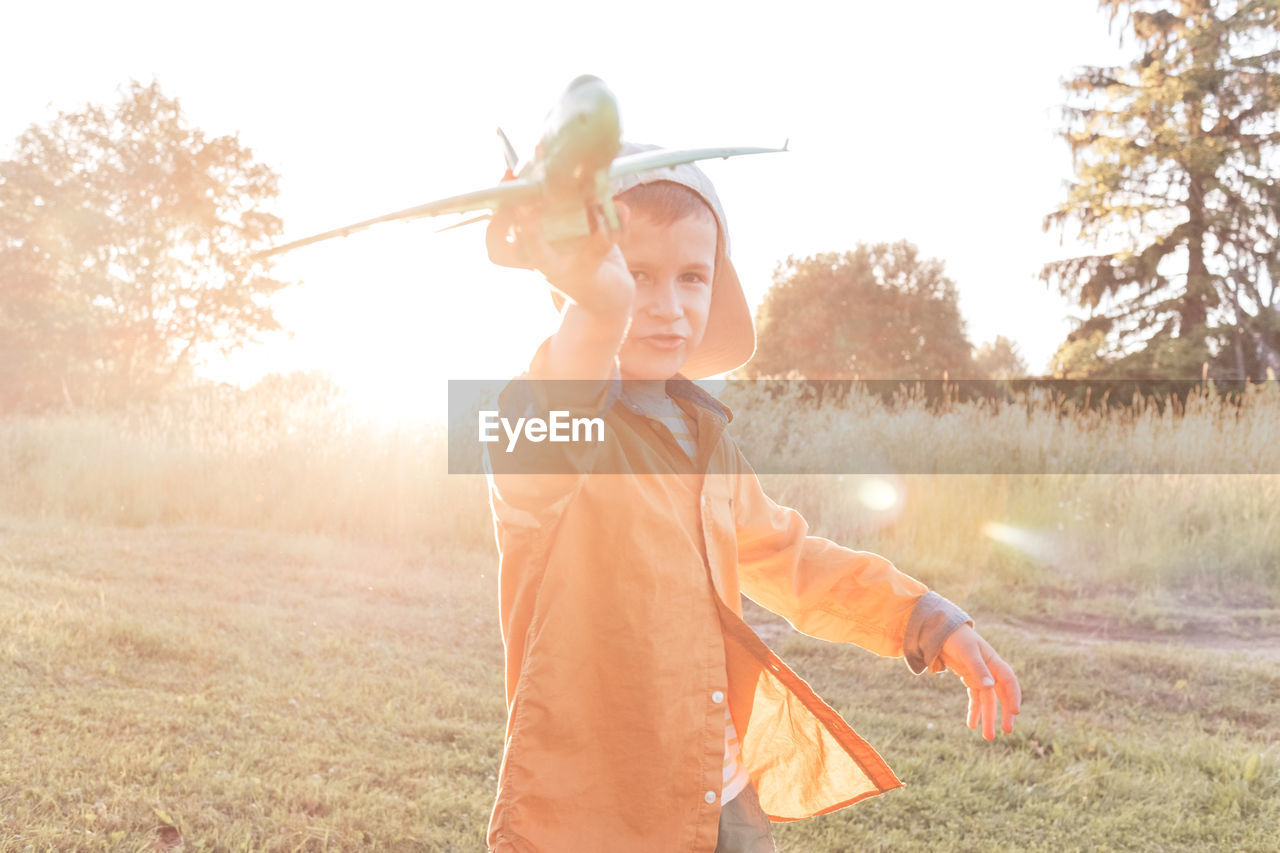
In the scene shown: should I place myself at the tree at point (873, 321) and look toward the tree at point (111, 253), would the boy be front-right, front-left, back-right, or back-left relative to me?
front-left

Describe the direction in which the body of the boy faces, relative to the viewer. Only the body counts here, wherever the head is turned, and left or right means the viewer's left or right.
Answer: facing the viewer and to the right of the viewer

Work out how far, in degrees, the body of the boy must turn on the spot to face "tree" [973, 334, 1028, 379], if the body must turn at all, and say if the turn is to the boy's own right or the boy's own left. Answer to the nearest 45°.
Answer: approximately 135° to the boy's own left

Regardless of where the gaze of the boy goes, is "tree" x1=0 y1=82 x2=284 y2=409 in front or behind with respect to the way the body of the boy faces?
behind

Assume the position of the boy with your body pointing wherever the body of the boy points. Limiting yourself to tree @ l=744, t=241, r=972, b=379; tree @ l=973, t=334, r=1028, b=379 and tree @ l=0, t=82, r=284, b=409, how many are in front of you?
0

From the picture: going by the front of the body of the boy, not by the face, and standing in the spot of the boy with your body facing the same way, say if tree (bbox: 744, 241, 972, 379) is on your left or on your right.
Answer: on your left

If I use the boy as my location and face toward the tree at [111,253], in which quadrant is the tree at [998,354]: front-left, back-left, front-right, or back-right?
front-right
